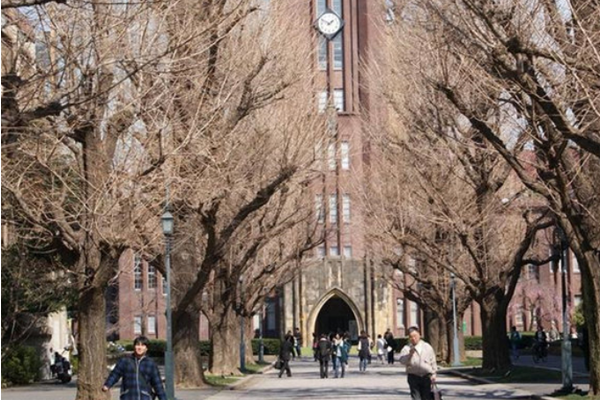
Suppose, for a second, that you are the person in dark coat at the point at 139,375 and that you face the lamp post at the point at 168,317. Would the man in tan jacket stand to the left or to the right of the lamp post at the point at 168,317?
right

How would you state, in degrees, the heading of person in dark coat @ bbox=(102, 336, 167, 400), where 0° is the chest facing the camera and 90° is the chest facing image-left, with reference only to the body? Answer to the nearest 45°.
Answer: approximately 0°

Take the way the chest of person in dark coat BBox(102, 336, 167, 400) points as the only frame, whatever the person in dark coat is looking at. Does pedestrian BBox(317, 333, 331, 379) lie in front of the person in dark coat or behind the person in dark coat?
behind
